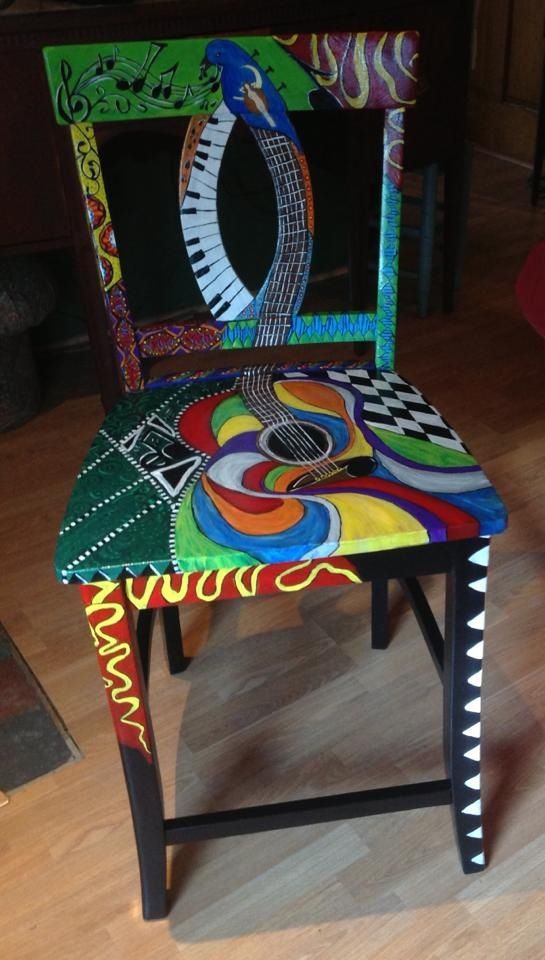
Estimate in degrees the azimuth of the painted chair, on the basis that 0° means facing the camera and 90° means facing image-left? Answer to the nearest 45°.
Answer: approximately 0°
